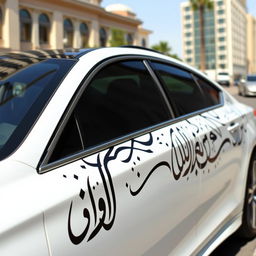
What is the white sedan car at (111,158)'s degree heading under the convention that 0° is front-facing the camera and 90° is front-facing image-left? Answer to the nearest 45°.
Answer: approximately 45°

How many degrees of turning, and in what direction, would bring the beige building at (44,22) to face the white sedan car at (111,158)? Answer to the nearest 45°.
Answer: approximately 45° to its right

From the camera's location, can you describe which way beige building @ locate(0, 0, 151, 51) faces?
facing the viewer and to the right of the viewer

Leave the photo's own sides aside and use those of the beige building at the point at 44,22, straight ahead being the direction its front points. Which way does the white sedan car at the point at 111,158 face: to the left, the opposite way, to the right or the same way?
to the right

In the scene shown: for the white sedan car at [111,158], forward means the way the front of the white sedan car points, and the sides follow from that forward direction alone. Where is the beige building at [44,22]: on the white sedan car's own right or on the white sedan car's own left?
on the white sedan car's own right

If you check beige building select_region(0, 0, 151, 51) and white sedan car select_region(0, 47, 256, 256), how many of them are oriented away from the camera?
0
